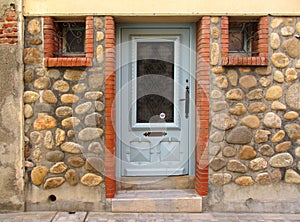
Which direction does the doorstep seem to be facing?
toward the camera
